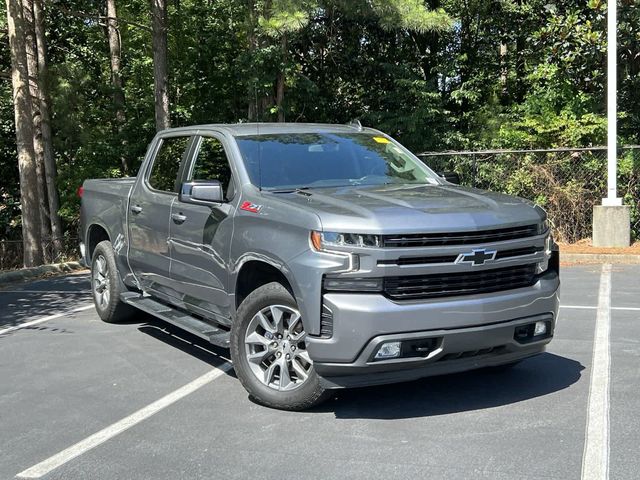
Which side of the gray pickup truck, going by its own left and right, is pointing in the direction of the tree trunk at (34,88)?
back

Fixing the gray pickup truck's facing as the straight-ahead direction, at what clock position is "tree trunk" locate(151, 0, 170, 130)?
The tree trunk is roughly at 7 o'clock from the gray pickup truck.

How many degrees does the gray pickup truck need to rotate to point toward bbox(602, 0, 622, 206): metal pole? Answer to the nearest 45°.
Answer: approximately 90° to its left

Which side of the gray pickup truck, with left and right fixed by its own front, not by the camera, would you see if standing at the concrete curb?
back

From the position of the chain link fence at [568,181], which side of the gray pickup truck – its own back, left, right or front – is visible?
left

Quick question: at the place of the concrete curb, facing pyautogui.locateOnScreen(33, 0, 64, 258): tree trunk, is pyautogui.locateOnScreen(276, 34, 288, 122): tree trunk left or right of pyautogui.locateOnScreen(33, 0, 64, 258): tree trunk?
right

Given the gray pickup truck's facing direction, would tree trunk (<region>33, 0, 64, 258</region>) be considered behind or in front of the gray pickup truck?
behind

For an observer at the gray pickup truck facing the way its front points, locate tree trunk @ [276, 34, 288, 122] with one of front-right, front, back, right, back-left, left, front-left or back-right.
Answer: back-left

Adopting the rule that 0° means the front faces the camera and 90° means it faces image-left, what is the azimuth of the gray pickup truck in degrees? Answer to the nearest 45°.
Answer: approximately 315°

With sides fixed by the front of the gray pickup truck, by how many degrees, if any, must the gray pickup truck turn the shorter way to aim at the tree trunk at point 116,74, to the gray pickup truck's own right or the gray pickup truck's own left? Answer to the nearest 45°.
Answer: approximately 135° to the gray pickup truck's own left
